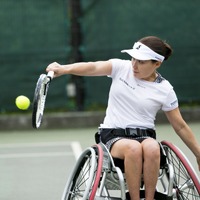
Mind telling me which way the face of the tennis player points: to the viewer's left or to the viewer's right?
to the viewer's left

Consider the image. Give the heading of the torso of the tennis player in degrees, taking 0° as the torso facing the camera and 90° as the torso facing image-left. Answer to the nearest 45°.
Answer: approximately 0°
